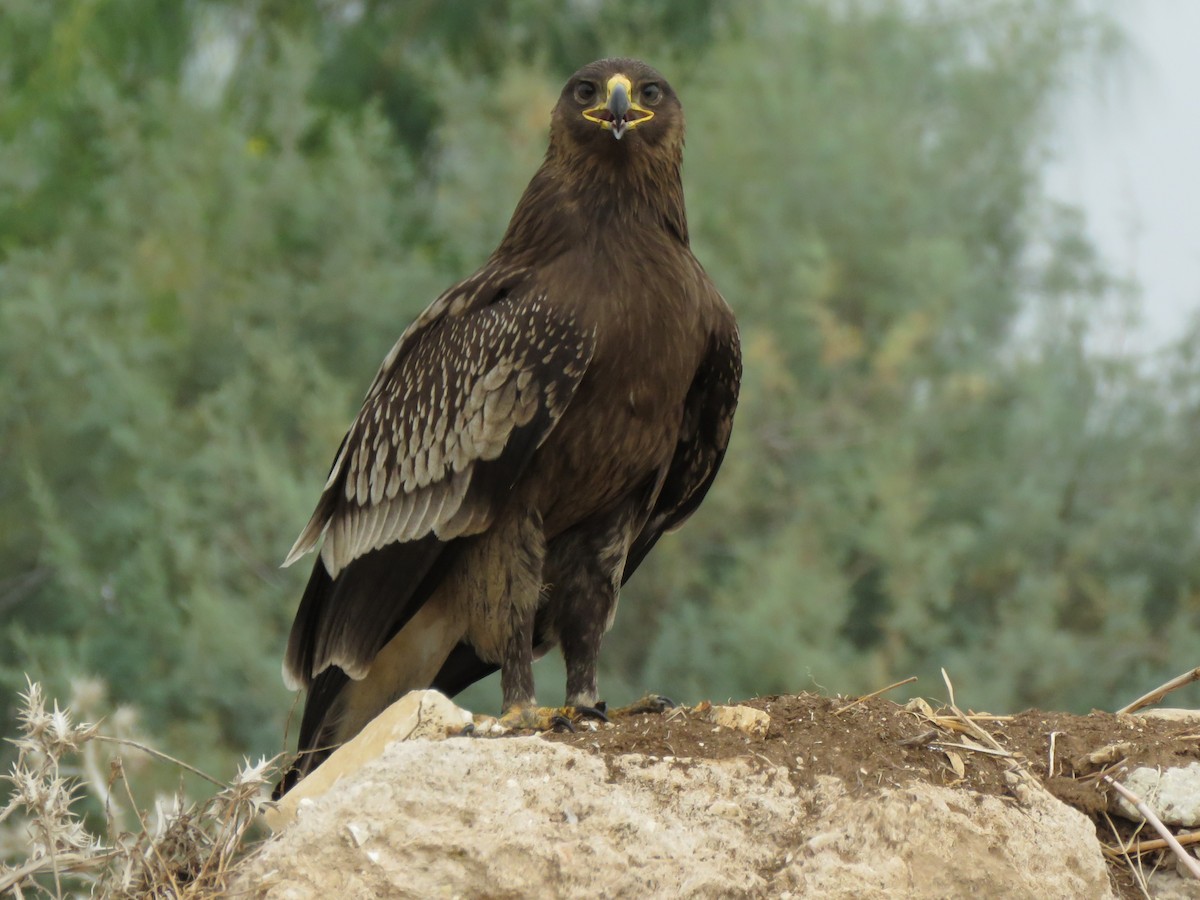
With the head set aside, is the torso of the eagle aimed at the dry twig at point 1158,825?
yes

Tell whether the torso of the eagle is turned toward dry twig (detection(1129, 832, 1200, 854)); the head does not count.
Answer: yes

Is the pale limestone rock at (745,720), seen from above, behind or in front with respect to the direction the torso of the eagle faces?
in front

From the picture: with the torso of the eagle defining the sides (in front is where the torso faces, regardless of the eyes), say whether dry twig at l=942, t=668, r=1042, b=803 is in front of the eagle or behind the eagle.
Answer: in front

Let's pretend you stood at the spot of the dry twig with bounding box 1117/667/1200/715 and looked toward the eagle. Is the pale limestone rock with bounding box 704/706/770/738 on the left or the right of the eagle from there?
left

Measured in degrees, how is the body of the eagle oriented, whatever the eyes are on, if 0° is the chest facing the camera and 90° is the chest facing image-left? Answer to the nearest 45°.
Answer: approximately 315°
